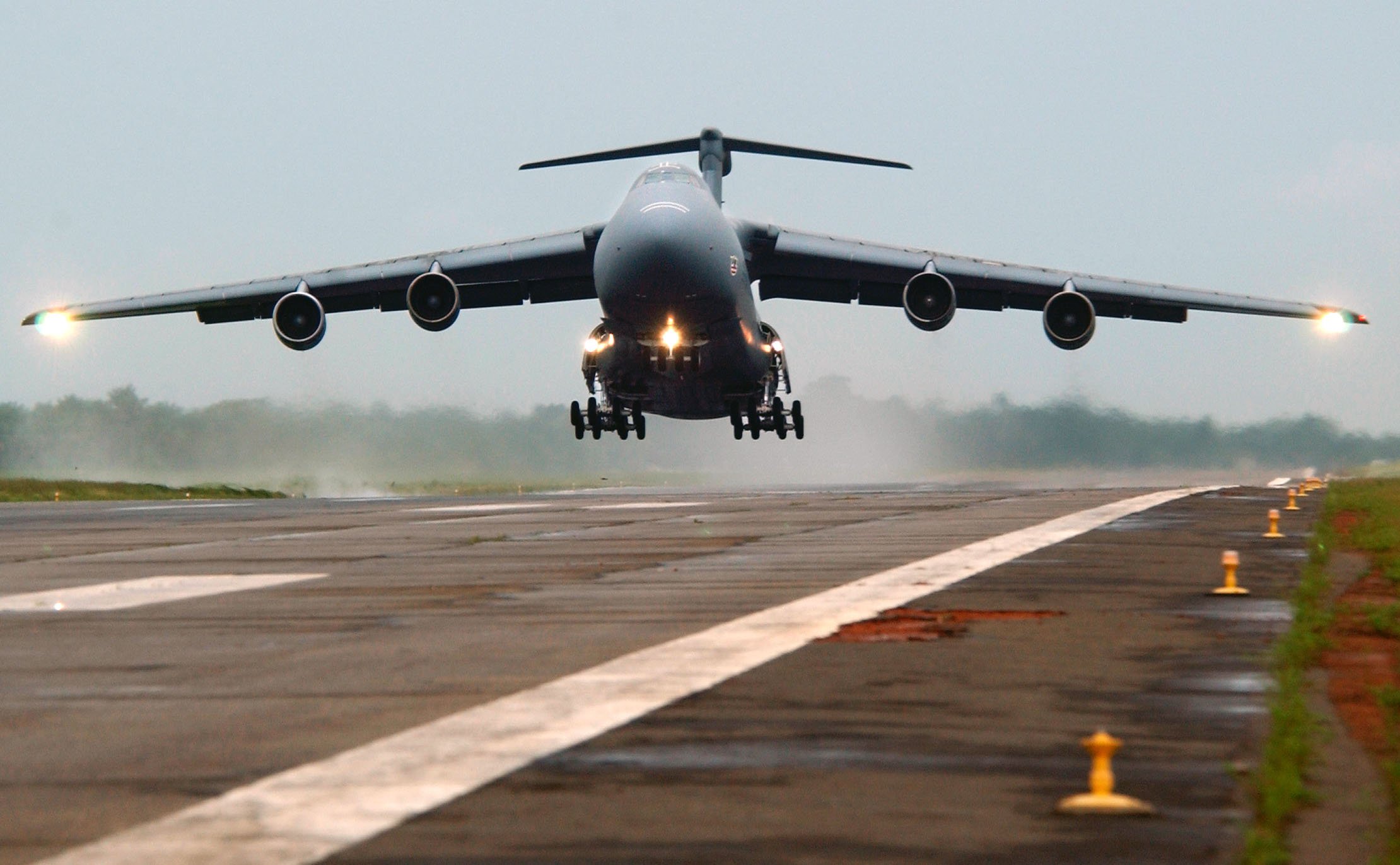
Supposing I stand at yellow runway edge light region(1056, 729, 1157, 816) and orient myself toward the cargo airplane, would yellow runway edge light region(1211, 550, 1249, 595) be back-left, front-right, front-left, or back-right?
front-right

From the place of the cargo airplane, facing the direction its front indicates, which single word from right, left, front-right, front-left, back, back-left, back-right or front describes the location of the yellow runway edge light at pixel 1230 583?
front

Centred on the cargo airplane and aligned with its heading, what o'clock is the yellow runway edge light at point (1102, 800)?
The yellow runway edge light is roughly at 12 o'clock from the cargo airplane.

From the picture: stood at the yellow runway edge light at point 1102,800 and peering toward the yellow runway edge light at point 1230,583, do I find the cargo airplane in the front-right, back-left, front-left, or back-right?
front-left

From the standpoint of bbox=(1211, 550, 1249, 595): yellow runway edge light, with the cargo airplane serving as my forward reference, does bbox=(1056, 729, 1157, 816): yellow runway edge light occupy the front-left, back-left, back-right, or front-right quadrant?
back-left

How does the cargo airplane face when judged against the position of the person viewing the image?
facing the viewer

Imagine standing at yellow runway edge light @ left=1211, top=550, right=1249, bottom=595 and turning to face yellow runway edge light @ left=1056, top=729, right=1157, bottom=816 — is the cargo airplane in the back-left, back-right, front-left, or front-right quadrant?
back-right
